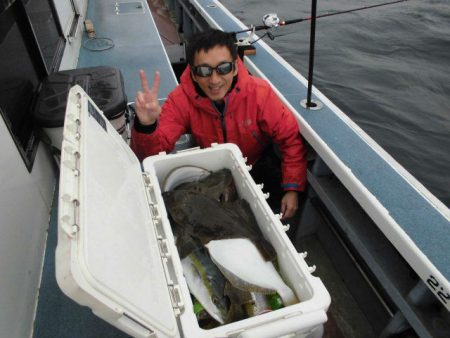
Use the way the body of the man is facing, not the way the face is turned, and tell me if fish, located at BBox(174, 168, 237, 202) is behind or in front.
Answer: in front

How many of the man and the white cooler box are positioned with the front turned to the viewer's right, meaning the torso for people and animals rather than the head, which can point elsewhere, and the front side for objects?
1

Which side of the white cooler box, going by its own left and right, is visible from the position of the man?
left

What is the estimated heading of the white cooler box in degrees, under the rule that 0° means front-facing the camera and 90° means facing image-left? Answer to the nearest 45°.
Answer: approximately 270°

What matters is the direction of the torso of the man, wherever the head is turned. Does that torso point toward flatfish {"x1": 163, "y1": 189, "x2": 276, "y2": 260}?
yes

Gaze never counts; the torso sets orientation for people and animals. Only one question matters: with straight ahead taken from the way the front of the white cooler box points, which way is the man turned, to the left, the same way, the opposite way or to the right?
to the right
